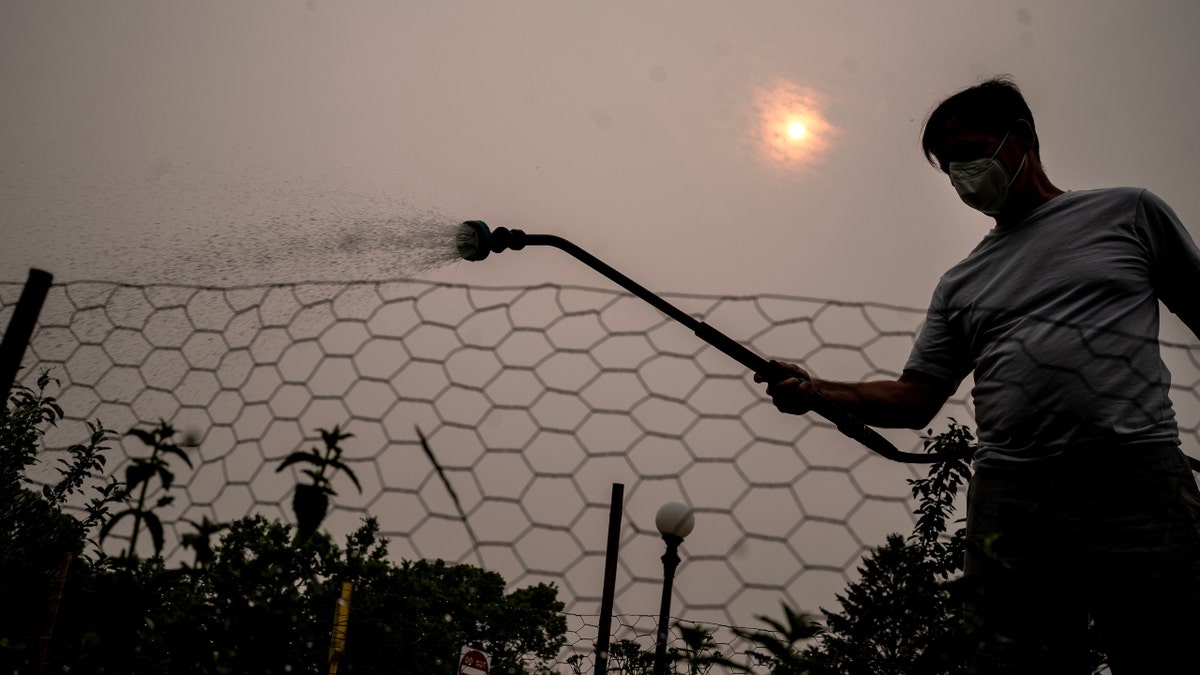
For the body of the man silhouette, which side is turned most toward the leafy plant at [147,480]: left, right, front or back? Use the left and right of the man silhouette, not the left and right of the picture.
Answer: front

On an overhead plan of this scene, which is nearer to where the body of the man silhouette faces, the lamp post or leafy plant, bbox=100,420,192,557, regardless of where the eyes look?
the leafy plant

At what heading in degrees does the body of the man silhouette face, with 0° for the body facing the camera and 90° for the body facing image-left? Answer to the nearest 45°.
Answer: approximately 45°

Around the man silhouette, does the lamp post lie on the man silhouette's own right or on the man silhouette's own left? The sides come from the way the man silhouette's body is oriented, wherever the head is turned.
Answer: on the man silhouette's own right

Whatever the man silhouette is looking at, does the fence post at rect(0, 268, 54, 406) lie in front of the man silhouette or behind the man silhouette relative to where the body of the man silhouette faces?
in front

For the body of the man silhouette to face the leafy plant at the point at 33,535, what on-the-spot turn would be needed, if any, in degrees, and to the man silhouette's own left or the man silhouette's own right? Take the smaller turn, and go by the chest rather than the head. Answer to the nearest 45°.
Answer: approximately 45° to the man silhouette's own right

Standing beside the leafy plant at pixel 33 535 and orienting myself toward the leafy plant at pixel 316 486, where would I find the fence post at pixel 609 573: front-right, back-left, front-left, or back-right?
front-left
